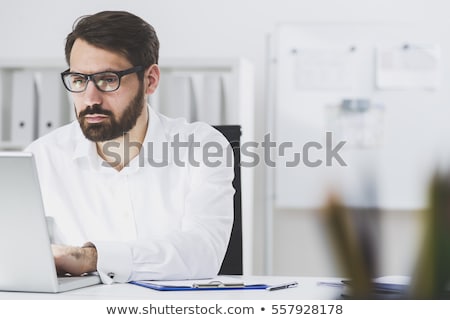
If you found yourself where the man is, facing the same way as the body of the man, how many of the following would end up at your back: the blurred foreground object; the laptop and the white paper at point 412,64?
1

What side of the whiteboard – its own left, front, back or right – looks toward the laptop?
front

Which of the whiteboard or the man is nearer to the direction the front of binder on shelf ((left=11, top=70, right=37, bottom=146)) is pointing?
the man

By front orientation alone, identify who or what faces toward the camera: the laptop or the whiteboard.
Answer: the whiteboard

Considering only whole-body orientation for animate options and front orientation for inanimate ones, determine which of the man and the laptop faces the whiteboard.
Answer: the laptop

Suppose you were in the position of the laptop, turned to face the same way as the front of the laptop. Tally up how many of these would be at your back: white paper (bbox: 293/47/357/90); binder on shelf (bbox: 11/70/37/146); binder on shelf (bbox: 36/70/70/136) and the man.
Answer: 0

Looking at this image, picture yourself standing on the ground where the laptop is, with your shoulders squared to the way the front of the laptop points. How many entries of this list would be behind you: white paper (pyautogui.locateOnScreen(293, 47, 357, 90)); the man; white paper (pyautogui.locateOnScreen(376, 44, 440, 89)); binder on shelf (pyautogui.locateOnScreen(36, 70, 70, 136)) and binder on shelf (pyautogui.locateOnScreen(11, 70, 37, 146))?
0

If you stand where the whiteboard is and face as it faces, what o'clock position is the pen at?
The pen is roughly at 12 o'clock from the whiteboard.

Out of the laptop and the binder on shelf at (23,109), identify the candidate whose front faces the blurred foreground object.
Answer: the binder on shelf

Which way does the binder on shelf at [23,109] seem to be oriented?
toward the camera

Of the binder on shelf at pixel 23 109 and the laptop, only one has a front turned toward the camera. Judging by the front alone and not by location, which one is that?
the binder on shelf

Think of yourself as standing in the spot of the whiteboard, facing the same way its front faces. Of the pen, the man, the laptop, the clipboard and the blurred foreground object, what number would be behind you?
0

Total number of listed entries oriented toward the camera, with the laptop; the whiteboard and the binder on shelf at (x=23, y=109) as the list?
2

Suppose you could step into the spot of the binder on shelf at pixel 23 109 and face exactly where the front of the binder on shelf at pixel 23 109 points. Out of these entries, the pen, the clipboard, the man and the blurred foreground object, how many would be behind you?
0

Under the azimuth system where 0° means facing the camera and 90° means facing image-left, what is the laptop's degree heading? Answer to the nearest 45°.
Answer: approximately 225°

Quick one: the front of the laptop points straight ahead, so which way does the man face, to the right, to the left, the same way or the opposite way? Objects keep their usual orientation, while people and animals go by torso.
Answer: the opposite way

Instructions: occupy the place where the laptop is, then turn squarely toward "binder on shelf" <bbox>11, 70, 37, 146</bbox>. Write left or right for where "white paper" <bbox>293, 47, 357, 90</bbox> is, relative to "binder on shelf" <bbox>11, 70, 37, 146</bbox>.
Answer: right

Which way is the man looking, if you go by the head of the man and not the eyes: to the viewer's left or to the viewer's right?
to the viewer's left

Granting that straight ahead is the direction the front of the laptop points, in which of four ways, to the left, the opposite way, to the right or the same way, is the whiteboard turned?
the opposite way

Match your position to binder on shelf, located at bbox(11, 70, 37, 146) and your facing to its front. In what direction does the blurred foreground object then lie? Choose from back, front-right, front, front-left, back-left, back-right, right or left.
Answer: front

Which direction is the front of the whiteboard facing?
toward the camera

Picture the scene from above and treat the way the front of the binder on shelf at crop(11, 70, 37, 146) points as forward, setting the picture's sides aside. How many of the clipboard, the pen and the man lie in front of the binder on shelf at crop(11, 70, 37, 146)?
3

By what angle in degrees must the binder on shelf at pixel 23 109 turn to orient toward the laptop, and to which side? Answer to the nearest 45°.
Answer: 0° — it already faces it
